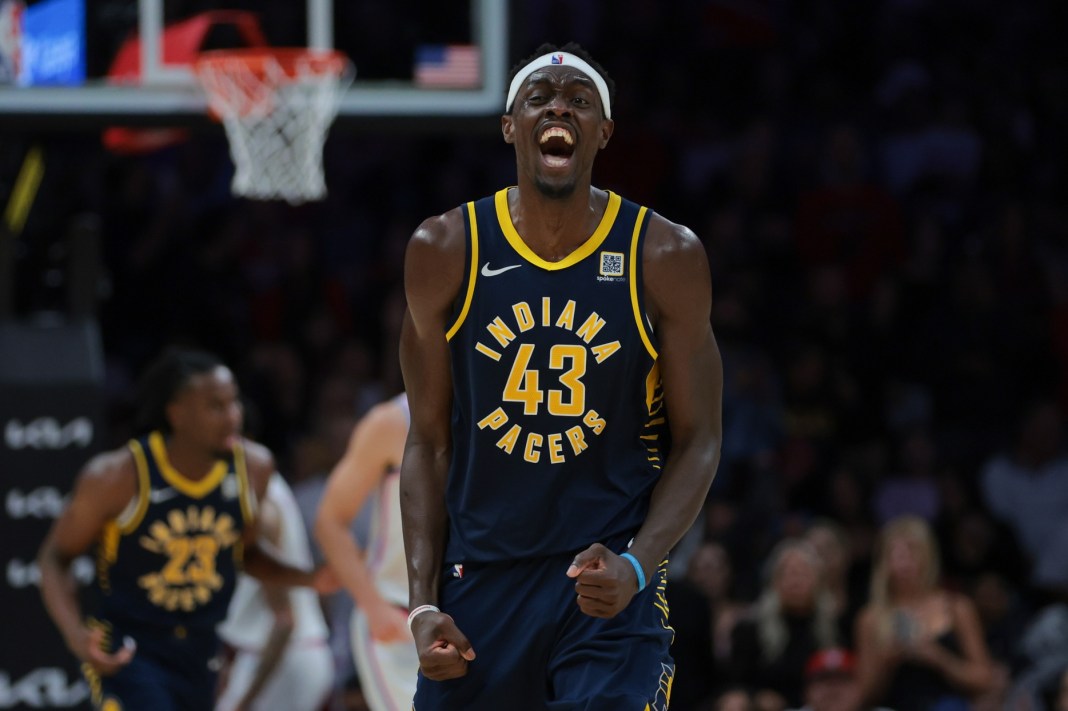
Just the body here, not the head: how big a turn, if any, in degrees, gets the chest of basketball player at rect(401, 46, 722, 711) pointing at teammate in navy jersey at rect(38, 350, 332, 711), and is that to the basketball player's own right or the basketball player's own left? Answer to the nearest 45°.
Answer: approximately 135° to the basketball player's own right

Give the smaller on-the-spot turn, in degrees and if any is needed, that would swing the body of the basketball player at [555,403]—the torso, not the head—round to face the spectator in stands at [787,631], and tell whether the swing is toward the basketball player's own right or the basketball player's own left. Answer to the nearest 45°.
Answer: approximately 180°

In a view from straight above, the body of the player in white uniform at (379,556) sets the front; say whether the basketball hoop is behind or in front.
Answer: behind

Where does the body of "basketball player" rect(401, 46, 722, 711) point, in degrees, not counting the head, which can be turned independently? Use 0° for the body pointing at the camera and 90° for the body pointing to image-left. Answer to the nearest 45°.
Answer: approximately 0°

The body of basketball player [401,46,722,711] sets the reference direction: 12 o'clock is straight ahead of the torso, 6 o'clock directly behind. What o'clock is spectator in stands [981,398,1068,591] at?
The spectator in stands is roughly at 7 o'clock from the basketball player.
